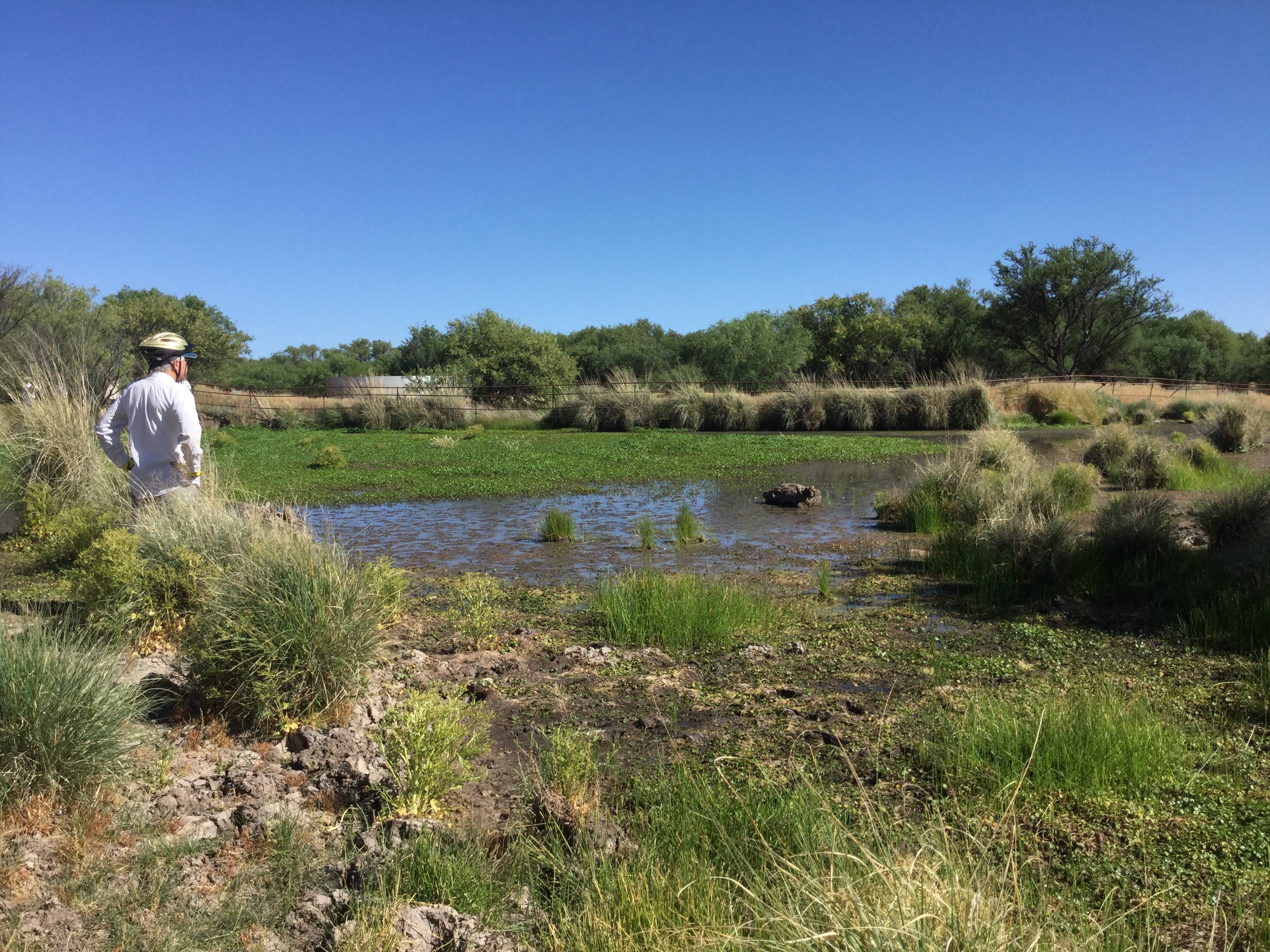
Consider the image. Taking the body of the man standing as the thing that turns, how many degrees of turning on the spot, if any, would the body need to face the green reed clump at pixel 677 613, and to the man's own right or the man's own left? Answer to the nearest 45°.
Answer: approximately 45° to the man's own right

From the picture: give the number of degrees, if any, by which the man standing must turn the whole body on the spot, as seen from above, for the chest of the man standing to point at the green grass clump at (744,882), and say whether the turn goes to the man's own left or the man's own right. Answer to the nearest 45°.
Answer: approximately 135° to the man's own right

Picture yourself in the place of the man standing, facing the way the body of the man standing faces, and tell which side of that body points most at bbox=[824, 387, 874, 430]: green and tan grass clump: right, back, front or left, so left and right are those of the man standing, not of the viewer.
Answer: front

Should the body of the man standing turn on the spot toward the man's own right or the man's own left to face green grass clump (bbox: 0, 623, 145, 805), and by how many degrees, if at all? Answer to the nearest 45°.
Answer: approximately 135° to the man's own right

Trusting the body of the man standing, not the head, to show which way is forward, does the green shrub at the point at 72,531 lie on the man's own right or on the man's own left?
on the man's own left

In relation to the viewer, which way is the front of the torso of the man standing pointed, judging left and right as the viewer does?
facing away from the viewer and to the right of the viewer

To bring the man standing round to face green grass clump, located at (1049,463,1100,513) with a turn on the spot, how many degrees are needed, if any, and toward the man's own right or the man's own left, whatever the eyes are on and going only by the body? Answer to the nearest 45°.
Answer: approximately 45° to the man's own right

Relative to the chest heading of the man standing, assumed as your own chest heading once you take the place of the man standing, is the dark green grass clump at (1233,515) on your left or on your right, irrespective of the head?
on your right

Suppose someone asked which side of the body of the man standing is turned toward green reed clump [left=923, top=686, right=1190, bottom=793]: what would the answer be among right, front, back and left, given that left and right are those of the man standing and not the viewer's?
right
